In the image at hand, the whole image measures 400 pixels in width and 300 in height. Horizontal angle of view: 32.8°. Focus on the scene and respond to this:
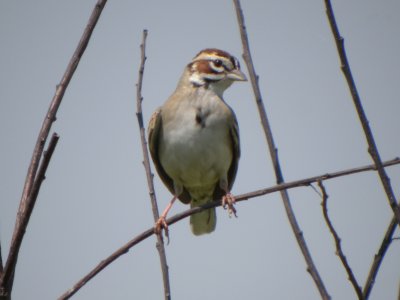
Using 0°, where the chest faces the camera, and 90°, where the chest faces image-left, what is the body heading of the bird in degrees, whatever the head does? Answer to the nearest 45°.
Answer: approximately 0°
